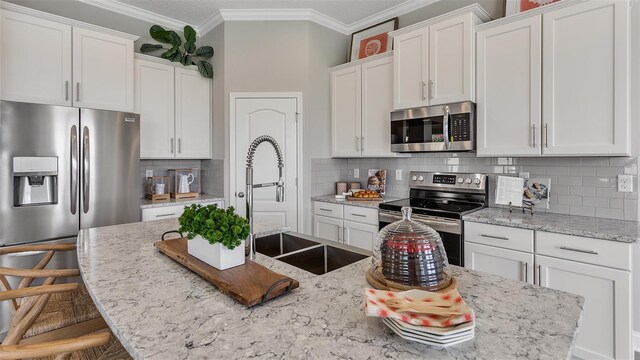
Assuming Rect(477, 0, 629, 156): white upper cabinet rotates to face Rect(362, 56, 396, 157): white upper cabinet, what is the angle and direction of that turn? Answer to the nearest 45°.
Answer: approximately 45° to its right

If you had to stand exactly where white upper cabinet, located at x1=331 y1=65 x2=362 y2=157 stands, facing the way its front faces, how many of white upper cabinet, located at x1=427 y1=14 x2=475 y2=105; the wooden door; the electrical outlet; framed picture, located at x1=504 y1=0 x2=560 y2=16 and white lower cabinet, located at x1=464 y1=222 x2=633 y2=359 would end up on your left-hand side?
4

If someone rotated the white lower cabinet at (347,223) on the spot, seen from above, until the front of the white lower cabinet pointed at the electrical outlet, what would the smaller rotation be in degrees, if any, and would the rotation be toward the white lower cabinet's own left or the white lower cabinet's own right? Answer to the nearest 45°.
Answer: approximately 90° to the white lower cabinet's own left

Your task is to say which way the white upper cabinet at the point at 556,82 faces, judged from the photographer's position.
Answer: facing the viewer and to the left of the viewer

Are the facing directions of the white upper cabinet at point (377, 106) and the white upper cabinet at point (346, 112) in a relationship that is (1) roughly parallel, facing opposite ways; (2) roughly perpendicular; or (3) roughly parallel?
roughly parallel

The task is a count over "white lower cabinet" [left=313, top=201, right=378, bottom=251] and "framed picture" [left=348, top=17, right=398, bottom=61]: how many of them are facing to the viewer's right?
0

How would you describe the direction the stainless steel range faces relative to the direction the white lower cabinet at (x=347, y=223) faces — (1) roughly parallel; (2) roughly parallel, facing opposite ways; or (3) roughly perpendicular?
roughly parallel

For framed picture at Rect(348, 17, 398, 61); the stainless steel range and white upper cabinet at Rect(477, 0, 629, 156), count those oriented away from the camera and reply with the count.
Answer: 0

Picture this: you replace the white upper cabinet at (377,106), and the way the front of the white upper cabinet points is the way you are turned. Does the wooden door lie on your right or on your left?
on your right

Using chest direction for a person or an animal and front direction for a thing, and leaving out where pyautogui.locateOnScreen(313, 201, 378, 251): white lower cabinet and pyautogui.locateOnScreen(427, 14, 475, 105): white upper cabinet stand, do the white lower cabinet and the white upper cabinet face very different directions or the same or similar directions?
same or similar directions

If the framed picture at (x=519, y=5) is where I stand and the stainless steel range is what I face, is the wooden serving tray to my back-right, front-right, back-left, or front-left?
front-left
